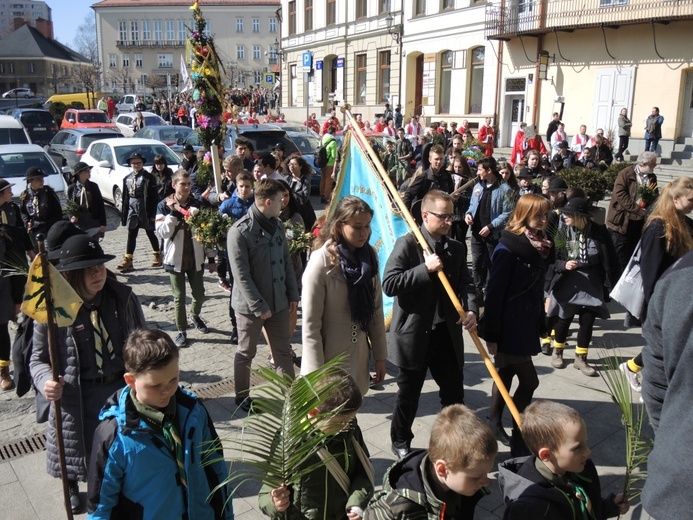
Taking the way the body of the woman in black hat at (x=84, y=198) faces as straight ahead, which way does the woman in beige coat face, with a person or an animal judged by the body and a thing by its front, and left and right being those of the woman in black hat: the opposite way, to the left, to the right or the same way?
the same way

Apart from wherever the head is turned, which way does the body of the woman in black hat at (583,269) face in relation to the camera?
toward the camera

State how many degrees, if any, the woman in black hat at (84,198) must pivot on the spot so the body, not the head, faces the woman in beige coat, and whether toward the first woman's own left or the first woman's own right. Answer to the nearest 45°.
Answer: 0° — they already face them

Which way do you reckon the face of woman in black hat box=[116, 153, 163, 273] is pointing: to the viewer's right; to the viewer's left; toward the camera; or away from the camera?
toward the camera

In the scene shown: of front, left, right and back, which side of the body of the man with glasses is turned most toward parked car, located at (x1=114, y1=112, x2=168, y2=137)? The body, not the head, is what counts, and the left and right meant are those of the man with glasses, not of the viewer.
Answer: back

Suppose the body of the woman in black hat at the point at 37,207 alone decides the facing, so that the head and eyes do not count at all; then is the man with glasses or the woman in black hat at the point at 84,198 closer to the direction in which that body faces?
the man with glasses

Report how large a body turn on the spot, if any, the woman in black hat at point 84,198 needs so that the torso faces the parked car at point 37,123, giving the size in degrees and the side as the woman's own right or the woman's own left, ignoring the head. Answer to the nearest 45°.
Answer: approximately 180°

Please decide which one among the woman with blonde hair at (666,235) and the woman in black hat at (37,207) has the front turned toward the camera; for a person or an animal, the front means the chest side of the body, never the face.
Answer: the woman in black hat

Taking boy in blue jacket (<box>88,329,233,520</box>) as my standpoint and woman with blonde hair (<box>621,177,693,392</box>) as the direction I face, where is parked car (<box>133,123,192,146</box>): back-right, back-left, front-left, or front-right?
front-left

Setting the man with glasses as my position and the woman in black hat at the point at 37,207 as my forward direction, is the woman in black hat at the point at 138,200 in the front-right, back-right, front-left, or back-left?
front-right

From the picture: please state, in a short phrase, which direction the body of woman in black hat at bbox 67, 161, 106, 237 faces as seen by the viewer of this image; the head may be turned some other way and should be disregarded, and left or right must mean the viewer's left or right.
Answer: facing the viewer

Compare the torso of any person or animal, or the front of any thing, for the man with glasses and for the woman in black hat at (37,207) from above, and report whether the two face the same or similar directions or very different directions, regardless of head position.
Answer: same or similar directions
